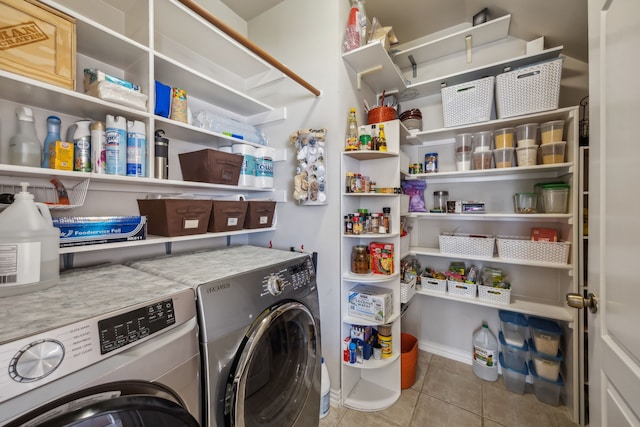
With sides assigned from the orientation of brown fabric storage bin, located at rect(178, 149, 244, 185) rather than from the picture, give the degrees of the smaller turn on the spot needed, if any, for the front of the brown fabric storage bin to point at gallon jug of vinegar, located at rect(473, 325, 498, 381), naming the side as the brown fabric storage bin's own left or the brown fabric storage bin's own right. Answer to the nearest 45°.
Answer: approximately 45° to the brown fabric storage bin's own left

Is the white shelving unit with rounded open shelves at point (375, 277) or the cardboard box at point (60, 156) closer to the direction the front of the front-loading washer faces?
the white shelving unit with rounded open shelves

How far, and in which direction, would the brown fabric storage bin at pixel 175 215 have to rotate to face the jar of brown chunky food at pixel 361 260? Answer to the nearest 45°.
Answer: approximately 45° to its left

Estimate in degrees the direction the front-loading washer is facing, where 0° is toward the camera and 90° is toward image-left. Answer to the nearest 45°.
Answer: approximately 315°

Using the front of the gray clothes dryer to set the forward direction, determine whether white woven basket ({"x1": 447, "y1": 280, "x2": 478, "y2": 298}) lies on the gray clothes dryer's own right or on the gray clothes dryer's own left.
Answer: on the gray clothes dryer's own left

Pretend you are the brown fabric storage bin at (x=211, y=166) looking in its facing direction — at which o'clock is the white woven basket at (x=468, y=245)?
The white woven basket is roughly at 11 o'clock from the brown fabric storage bin.

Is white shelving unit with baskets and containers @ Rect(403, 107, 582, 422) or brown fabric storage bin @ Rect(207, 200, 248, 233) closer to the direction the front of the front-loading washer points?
the white shelving unit with baskets and containers
